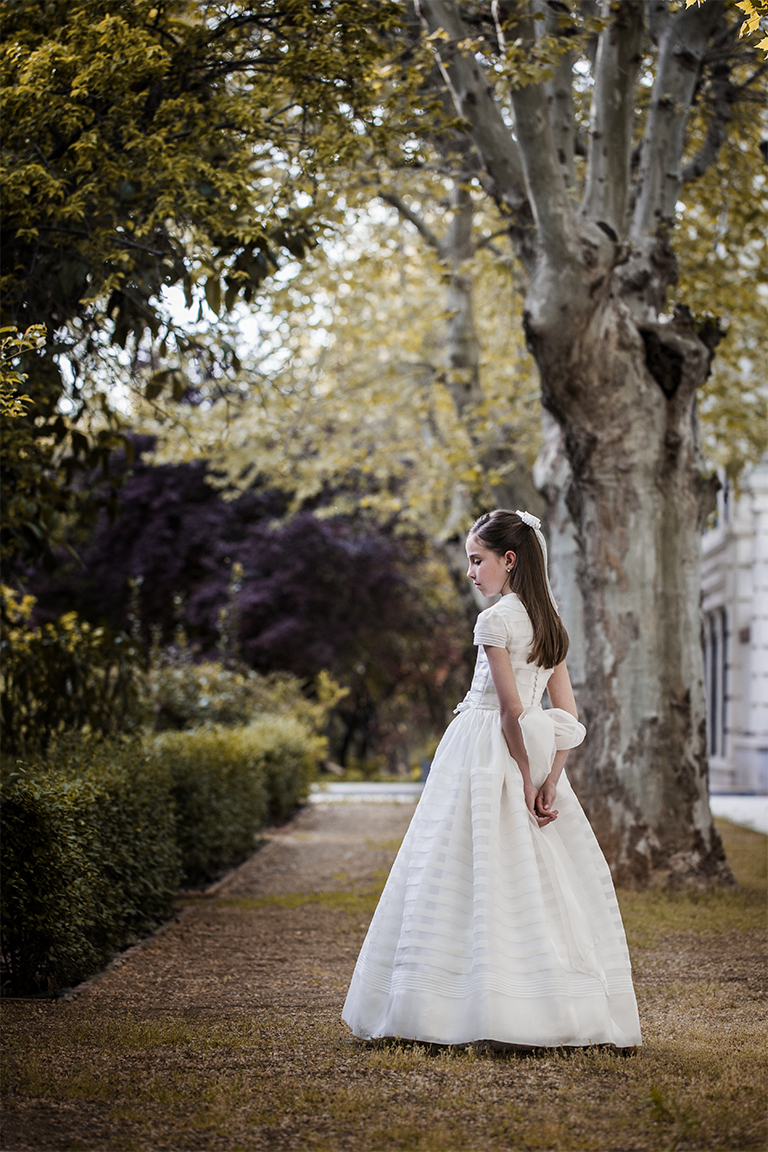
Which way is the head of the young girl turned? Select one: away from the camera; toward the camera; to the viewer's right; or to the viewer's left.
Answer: to the viewer's left

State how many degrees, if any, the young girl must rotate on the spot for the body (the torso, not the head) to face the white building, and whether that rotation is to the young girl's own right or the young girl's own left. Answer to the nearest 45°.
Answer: approximately 45° to the young girl's own right

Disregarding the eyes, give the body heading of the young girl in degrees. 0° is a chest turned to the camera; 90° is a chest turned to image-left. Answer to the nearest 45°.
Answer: approximately 135°

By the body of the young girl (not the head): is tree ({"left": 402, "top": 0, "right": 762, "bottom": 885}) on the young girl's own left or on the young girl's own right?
on the young girl's own right

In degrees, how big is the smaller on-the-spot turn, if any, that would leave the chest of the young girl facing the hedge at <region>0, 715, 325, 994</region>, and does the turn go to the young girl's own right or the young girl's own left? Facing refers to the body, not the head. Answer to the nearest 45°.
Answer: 0° — they already face it

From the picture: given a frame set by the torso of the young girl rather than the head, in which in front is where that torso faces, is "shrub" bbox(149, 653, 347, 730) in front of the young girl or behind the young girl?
in front

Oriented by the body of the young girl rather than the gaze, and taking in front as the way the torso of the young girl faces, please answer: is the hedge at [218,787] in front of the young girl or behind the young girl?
in front

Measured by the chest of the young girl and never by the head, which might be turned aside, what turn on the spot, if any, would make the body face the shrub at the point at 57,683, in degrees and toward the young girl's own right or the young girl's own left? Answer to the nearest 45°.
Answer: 0° — they already face it

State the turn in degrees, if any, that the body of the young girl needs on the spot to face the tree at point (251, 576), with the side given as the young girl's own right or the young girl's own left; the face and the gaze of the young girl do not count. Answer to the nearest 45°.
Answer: approximately 45° to the young girl's own right
